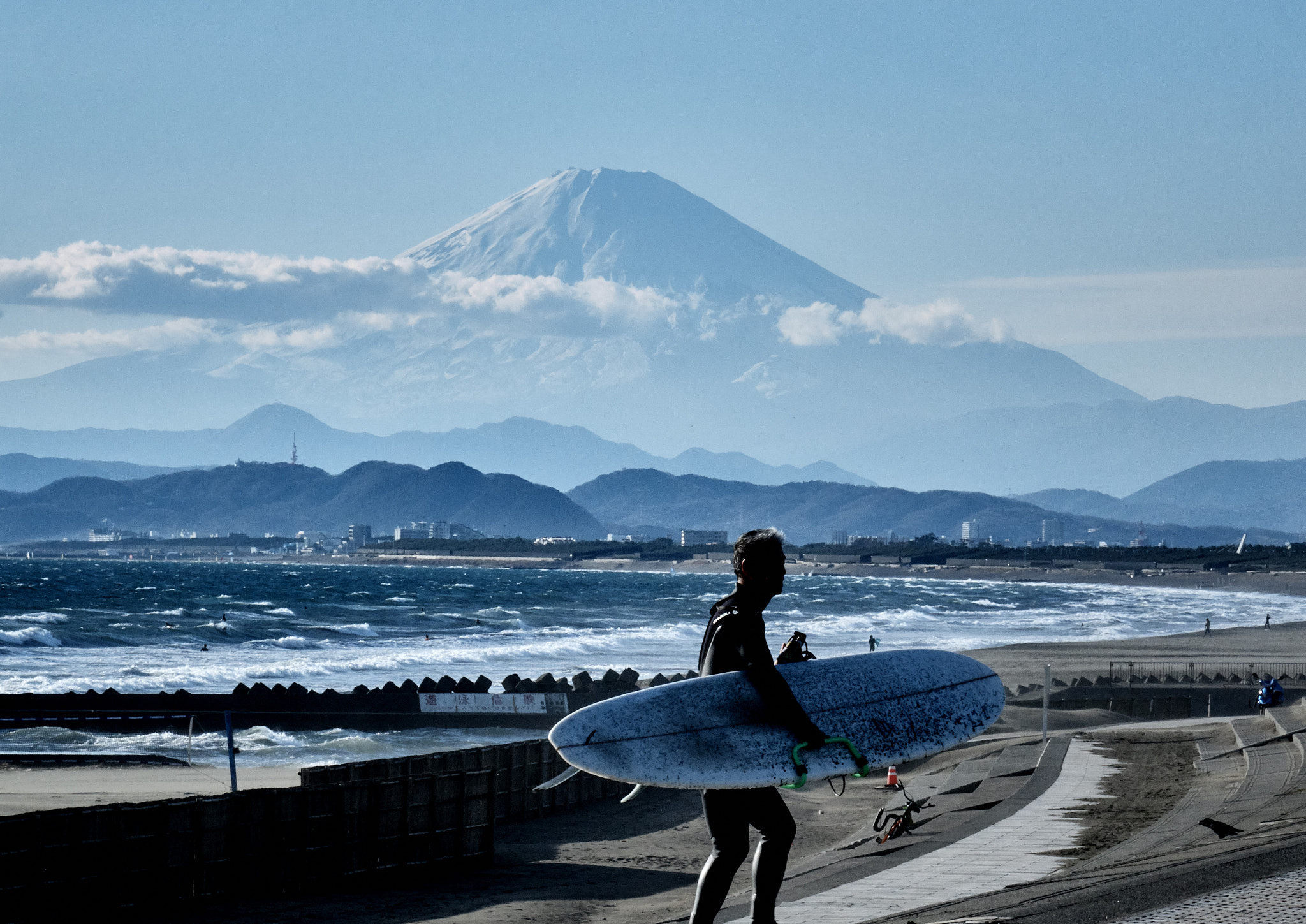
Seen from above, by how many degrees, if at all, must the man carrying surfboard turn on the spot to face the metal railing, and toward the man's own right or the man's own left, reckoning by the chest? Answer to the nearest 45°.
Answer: approximately 90° to the man's own left

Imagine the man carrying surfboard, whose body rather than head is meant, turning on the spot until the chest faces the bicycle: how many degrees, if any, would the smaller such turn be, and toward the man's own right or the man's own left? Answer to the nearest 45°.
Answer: approximately 90° to the man's own left

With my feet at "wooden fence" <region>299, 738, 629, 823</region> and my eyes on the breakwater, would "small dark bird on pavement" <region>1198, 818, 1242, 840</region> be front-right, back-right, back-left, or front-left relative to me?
back-right

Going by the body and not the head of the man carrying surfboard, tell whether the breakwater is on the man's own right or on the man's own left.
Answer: on the man's own left

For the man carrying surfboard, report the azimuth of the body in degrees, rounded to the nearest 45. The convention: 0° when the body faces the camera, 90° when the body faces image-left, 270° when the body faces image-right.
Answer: approximately 270°

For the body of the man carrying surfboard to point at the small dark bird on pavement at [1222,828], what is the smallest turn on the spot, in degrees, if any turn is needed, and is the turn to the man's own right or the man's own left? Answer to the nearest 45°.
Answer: approximately 45° to the man's own left

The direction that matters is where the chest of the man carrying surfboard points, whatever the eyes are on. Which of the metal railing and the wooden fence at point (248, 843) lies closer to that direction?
the metal railing

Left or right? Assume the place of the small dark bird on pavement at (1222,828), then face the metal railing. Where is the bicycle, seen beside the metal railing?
left

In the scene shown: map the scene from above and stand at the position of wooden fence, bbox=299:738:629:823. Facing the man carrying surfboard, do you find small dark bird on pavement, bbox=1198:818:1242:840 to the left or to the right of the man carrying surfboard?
left

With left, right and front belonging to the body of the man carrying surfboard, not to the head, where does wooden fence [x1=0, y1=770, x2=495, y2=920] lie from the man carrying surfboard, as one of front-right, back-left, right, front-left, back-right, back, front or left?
back-left

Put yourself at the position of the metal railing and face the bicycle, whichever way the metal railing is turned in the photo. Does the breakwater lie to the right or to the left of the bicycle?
right

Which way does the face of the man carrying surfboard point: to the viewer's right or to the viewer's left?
to the viewer's right
